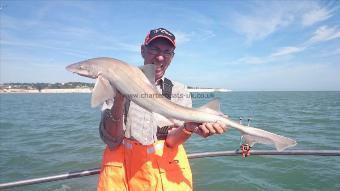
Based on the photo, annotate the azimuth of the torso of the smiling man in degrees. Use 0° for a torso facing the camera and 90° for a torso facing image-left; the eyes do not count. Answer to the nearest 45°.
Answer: approximately 0°
